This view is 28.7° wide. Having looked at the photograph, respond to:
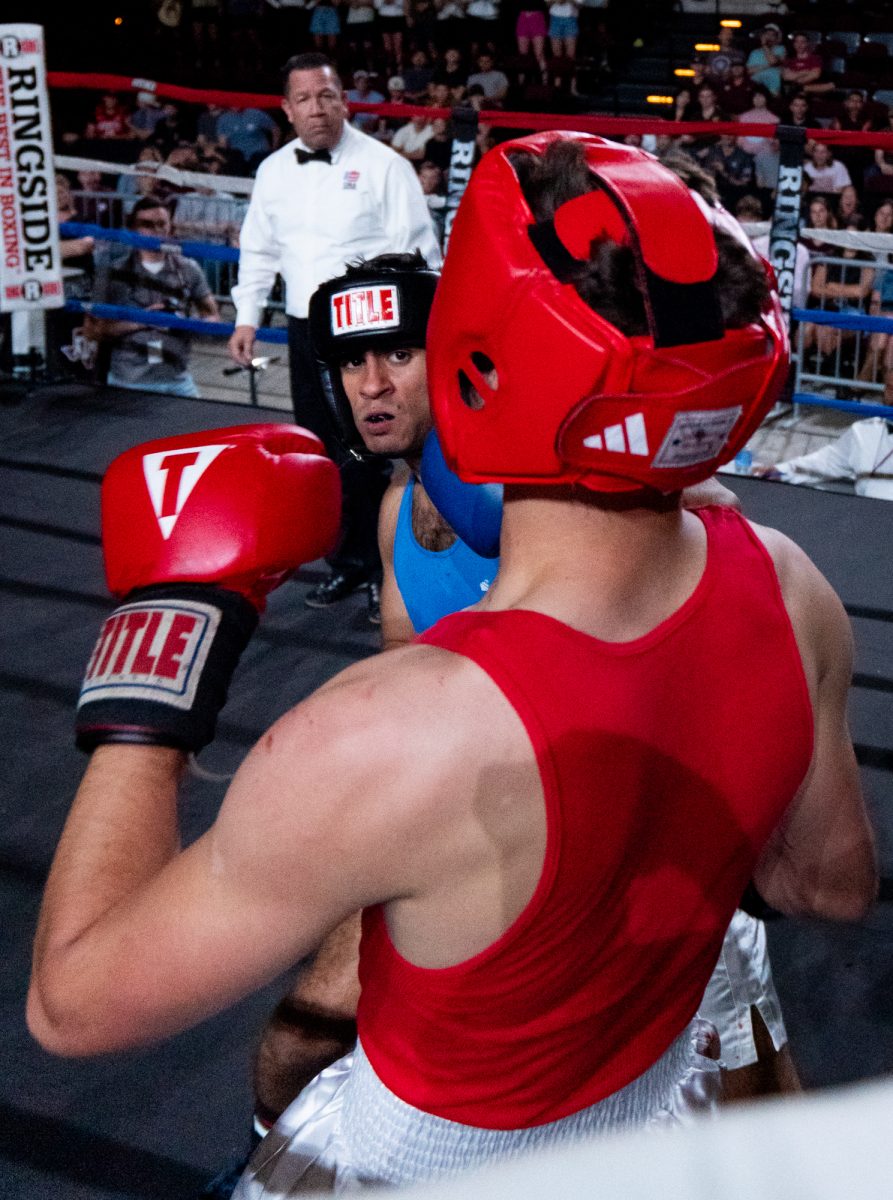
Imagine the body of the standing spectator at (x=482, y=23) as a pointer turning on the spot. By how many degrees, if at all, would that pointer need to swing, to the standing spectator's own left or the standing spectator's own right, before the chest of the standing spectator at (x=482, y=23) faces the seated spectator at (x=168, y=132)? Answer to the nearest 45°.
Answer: approximately 45° to the standing spectator's own right

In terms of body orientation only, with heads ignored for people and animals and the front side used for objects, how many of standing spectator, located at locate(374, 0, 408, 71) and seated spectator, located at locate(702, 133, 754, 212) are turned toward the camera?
2

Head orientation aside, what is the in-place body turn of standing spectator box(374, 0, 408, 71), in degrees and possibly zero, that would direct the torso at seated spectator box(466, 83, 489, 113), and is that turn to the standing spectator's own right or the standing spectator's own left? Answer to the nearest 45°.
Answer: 0° — they already face them

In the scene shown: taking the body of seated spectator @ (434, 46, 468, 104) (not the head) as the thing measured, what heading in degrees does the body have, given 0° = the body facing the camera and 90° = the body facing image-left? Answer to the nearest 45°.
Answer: approximately 0°

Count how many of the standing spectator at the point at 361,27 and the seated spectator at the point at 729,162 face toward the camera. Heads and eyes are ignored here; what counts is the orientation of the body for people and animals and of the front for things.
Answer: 2

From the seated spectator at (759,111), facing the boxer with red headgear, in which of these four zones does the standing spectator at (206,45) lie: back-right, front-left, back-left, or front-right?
back-right
